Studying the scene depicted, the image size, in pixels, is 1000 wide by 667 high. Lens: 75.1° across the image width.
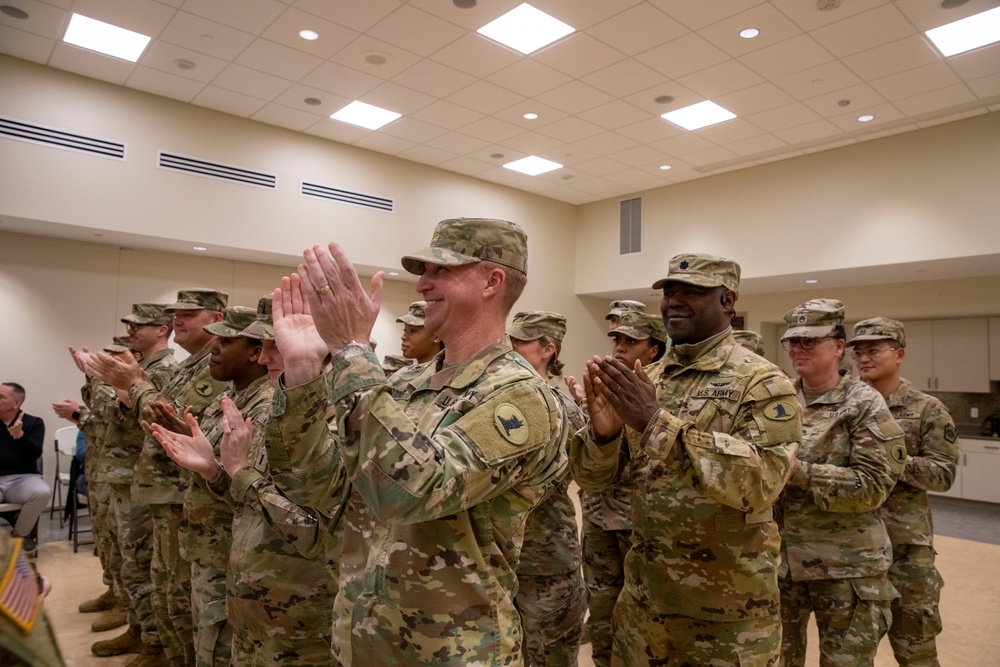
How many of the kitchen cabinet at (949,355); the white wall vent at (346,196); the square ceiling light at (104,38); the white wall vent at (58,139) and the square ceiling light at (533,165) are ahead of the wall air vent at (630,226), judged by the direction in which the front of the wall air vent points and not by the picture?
4

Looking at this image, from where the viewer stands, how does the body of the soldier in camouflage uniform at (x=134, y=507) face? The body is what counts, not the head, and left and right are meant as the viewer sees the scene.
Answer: facing to the left of the viewer

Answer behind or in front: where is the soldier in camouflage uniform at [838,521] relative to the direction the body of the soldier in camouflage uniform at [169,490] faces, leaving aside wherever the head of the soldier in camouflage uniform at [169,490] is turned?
behind

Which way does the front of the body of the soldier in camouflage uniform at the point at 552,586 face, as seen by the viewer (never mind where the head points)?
to the viewer's left

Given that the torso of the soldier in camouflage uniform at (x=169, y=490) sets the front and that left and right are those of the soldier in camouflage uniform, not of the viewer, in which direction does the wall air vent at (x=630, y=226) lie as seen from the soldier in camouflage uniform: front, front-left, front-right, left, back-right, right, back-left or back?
back-right

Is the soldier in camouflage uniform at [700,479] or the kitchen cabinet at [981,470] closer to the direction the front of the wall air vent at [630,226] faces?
the soldier in camouflage uniform

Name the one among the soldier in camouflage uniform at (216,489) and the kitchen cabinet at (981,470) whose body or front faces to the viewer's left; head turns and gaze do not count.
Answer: the soldier in camouflage uniform

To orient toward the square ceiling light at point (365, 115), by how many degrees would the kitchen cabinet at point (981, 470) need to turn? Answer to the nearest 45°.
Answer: approximately 45° to its right
